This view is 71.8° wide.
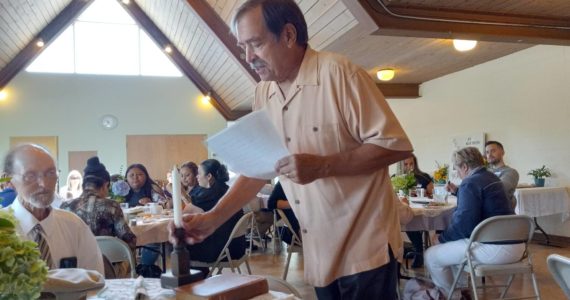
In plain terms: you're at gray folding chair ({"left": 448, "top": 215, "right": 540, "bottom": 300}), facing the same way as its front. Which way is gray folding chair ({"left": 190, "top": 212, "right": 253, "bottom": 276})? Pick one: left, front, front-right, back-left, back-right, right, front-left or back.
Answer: front-left

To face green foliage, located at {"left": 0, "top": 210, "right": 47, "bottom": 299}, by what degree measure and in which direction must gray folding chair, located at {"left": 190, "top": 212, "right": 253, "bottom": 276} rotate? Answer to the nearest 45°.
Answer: approximately 90° to its left

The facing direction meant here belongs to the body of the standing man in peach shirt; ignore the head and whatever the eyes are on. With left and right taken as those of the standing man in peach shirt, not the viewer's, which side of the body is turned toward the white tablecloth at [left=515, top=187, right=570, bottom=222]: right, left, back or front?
back

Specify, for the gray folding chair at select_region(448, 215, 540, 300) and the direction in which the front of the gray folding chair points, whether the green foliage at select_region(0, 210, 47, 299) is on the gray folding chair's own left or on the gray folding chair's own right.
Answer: on the gray folding chair's own left

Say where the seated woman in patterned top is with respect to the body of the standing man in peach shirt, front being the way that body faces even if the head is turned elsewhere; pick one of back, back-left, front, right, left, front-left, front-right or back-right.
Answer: right

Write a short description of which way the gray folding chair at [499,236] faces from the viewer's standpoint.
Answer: facing away from the viewer and to the left of the viewer

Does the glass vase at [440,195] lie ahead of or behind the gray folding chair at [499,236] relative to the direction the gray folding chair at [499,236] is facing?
ahead

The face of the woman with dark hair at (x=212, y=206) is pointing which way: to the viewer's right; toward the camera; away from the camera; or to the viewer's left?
to the viewer's left

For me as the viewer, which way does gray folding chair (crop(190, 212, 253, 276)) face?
facing to the left of the viewer
